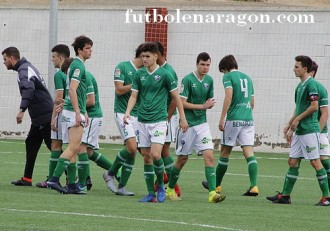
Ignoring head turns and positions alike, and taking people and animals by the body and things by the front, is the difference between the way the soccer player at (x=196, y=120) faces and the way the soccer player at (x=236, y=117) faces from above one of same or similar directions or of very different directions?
very different directions

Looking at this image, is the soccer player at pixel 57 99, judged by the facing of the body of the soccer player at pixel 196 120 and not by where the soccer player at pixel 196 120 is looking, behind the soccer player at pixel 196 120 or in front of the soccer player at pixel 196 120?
behind

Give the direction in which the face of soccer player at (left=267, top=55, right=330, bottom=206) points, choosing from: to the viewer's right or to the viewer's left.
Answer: to the viewer's left

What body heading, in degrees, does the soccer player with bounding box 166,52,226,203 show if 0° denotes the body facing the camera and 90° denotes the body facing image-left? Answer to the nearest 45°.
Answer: approximately 315°

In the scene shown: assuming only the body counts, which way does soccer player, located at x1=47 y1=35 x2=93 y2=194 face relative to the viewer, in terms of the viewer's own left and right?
facing to the right of the viewer

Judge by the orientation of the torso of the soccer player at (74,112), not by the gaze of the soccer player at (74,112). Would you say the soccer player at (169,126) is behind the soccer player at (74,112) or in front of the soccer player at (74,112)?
in front
